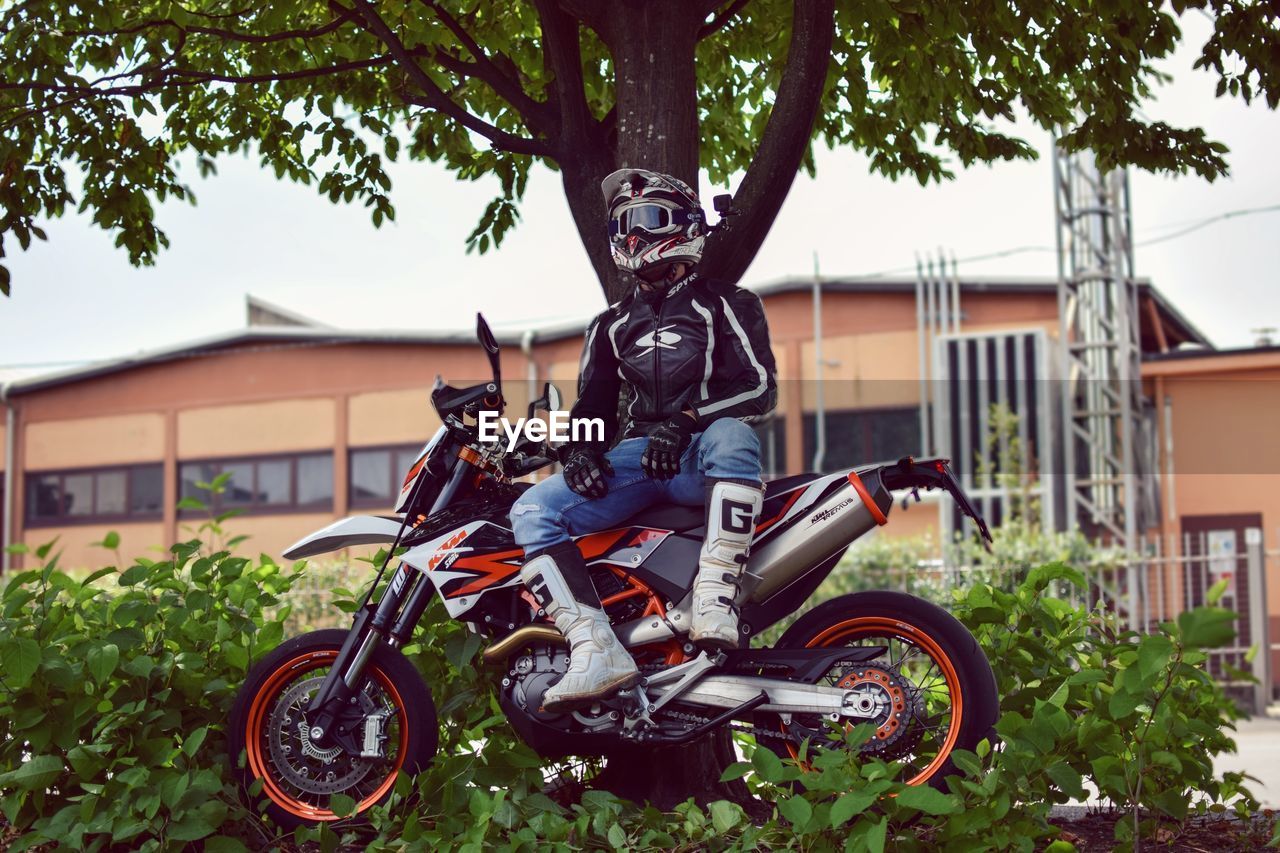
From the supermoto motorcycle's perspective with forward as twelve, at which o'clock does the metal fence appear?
The metal fence is roughly at 4 o'clock from the supermoto motorcycle.

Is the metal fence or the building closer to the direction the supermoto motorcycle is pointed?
the building

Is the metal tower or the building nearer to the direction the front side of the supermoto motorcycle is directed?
the building

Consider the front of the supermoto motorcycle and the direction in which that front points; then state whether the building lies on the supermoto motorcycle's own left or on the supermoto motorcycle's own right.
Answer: on the supermoto motorcycle's own right

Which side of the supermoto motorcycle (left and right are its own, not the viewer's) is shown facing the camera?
left

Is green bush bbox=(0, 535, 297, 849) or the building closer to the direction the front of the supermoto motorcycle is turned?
the green bush

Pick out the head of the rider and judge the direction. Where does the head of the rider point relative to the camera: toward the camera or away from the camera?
toward the camera

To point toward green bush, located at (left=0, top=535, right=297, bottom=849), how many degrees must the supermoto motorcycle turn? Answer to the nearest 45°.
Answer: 0° — it already faces it
